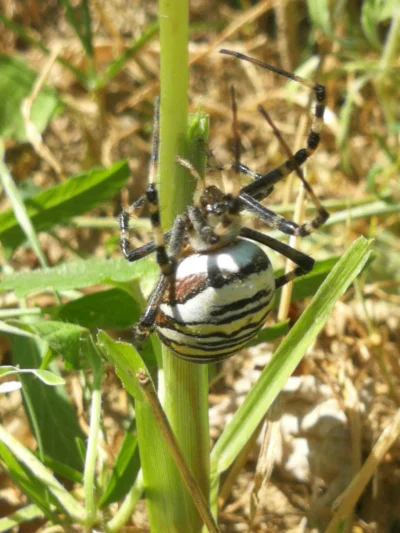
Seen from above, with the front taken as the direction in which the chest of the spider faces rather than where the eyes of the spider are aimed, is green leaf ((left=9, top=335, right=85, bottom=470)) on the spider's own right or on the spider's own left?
on the spider's own left

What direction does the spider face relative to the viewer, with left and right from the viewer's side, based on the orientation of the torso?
facing away from the viewer
